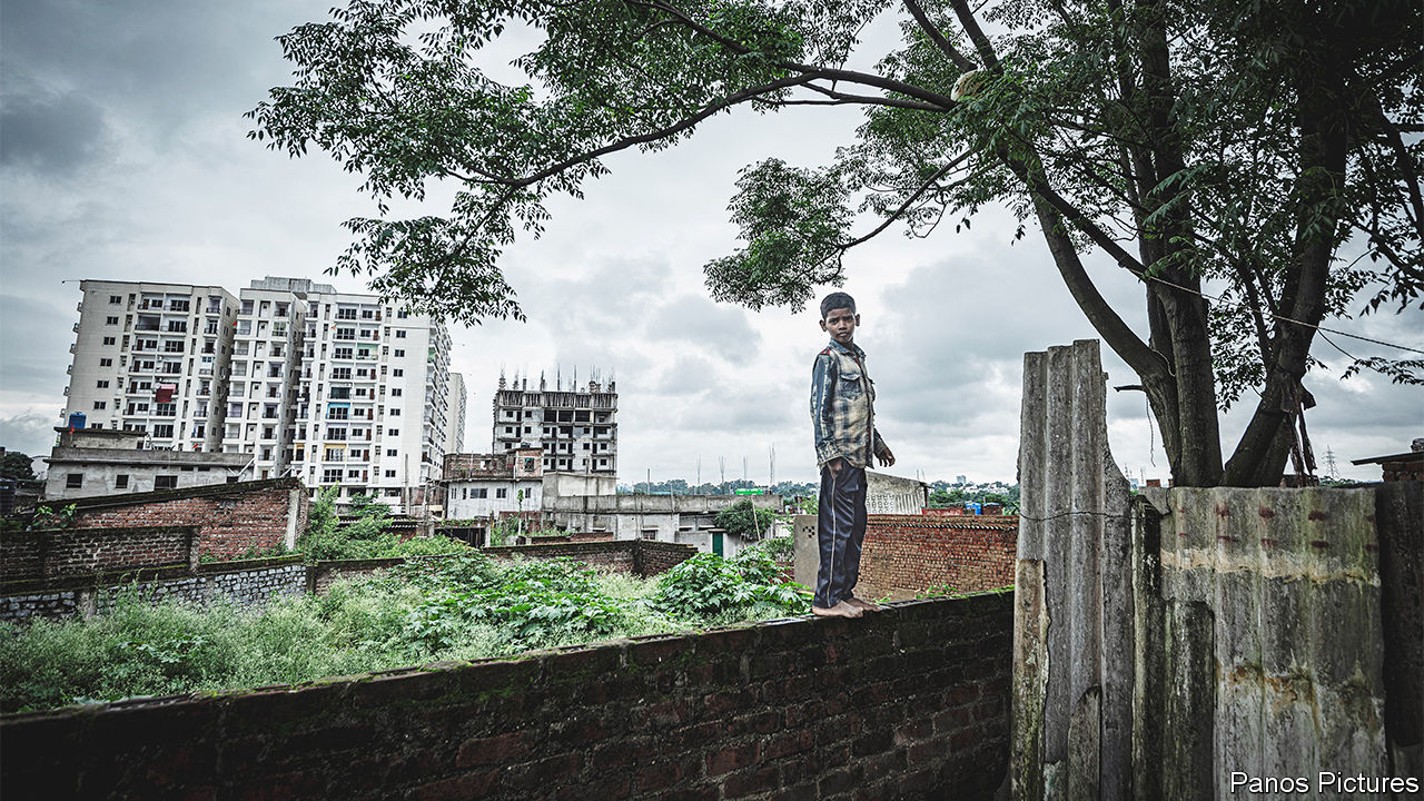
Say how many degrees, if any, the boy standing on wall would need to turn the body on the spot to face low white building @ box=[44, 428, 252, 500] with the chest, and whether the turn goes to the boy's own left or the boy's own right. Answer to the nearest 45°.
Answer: approximately 180°

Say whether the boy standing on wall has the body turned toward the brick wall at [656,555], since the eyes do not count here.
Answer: no

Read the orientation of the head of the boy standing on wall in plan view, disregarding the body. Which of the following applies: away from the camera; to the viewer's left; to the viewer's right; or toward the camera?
toward the camera

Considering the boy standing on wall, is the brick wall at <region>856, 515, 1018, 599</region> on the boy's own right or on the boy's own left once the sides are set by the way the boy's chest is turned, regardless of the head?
on the boy's own left

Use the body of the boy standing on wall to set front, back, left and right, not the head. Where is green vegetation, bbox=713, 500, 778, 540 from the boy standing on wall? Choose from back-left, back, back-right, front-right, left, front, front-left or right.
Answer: back-left

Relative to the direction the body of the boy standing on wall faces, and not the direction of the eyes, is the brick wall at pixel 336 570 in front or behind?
behind

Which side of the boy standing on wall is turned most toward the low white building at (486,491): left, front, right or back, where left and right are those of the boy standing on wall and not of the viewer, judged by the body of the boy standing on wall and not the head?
back

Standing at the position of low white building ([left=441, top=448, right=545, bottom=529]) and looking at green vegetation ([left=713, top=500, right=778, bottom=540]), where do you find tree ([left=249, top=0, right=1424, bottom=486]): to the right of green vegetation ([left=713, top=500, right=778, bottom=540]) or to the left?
right

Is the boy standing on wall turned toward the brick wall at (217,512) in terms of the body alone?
no

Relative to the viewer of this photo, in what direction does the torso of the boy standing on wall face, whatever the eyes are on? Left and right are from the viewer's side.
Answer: facing the viewer and to the right of the viewer

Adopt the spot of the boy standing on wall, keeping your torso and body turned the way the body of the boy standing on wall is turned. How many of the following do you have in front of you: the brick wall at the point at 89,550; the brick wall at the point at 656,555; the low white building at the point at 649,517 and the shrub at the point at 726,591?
0

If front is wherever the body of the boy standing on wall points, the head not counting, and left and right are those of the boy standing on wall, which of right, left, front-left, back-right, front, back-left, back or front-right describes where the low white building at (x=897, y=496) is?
back-left
